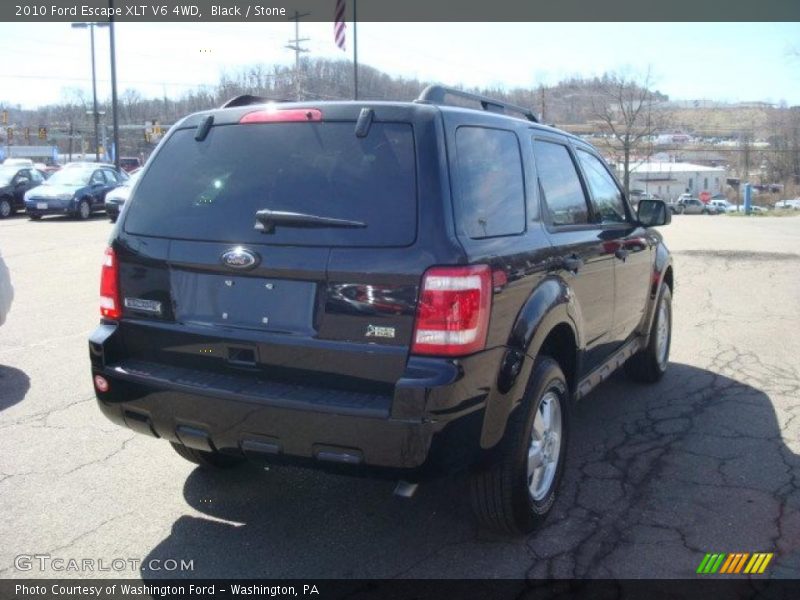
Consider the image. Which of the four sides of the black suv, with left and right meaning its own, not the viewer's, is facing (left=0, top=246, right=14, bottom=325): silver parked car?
left

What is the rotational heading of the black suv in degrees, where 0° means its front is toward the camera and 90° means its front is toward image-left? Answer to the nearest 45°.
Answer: approximately 225°
